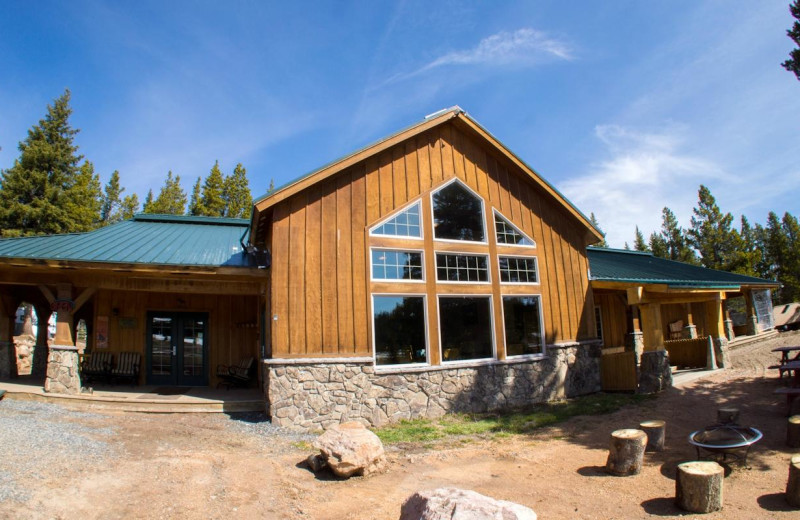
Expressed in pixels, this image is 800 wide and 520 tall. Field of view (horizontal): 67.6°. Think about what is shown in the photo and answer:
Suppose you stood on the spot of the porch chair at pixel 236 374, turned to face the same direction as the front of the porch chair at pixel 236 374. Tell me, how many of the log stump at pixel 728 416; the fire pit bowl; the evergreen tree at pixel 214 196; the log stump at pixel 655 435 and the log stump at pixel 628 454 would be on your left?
4

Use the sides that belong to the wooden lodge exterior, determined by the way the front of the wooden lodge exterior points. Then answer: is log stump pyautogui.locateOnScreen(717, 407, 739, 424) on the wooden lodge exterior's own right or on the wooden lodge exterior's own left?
on the wooden lodge exterior's own left

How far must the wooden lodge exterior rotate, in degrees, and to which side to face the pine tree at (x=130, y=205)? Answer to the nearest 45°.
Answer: approximately 135° to its right

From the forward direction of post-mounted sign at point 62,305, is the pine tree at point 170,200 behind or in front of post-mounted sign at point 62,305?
behind

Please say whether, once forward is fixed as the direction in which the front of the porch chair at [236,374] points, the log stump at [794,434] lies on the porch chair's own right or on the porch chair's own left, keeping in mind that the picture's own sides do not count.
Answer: on the porch chair's own left

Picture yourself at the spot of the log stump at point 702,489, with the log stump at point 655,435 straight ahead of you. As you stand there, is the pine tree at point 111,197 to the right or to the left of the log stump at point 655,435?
left

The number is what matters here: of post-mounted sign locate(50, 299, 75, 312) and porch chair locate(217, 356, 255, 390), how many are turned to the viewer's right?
0

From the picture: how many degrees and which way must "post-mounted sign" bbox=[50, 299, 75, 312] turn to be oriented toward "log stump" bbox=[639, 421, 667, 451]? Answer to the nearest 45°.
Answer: approximately 45° to its left

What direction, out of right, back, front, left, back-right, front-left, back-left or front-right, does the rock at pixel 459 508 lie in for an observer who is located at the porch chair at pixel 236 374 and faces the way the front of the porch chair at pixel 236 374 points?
front-left

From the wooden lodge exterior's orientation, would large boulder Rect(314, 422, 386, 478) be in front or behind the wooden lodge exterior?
in front

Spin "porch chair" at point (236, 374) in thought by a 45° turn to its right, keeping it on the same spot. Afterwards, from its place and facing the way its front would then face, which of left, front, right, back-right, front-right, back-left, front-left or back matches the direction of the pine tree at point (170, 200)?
right

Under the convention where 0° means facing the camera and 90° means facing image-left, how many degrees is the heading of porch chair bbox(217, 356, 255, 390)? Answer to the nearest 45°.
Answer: approximately 45°

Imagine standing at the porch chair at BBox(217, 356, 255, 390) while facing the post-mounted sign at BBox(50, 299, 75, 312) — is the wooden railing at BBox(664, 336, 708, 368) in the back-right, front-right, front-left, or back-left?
back-left

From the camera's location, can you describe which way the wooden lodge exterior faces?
facing the viewer

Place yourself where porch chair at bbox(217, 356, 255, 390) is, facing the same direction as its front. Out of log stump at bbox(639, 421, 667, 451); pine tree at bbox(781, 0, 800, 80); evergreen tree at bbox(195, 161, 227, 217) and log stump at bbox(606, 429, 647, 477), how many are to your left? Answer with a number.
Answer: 3

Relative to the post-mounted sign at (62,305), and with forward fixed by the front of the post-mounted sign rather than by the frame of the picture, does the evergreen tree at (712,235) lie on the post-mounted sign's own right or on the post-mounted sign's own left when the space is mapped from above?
on the post-mounted sign's own left
